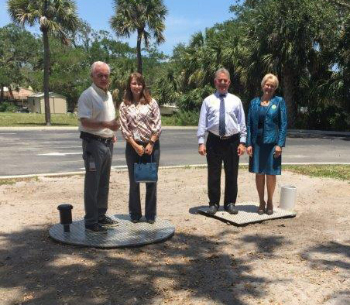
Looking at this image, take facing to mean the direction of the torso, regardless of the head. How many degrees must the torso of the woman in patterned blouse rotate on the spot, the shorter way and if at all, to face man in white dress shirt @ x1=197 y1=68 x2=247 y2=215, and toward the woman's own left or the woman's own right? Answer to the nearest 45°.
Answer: approximately 90° to the woman's own left

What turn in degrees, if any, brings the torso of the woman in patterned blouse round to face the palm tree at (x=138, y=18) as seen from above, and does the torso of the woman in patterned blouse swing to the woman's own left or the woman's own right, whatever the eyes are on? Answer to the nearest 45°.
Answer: approximately 180°

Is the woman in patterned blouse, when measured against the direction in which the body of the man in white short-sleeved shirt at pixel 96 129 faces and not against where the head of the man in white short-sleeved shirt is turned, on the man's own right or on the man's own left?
on the man's own left

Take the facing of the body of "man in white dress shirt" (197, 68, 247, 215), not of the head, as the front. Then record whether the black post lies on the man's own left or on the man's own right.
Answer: on the man's own right

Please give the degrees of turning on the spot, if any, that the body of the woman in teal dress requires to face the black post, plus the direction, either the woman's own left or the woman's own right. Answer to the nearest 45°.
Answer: approximately 45° to the woman's own right

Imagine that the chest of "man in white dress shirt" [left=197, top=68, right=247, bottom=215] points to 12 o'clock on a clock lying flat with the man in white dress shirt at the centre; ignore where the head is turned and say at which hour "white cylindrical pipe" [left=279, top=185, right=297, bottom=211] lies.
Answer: The white cylindrical pipe is roughly at 8 o'clock from the man in white dress shirt.

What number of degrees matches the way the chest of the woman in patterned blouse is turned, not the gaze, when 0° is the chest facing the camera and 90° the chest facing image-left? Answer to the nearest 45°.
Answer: approximately 0°

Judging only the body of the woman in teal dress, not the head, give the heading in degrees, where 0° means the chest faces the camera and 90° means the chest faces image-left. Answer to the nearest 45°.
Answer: approximately 0°
